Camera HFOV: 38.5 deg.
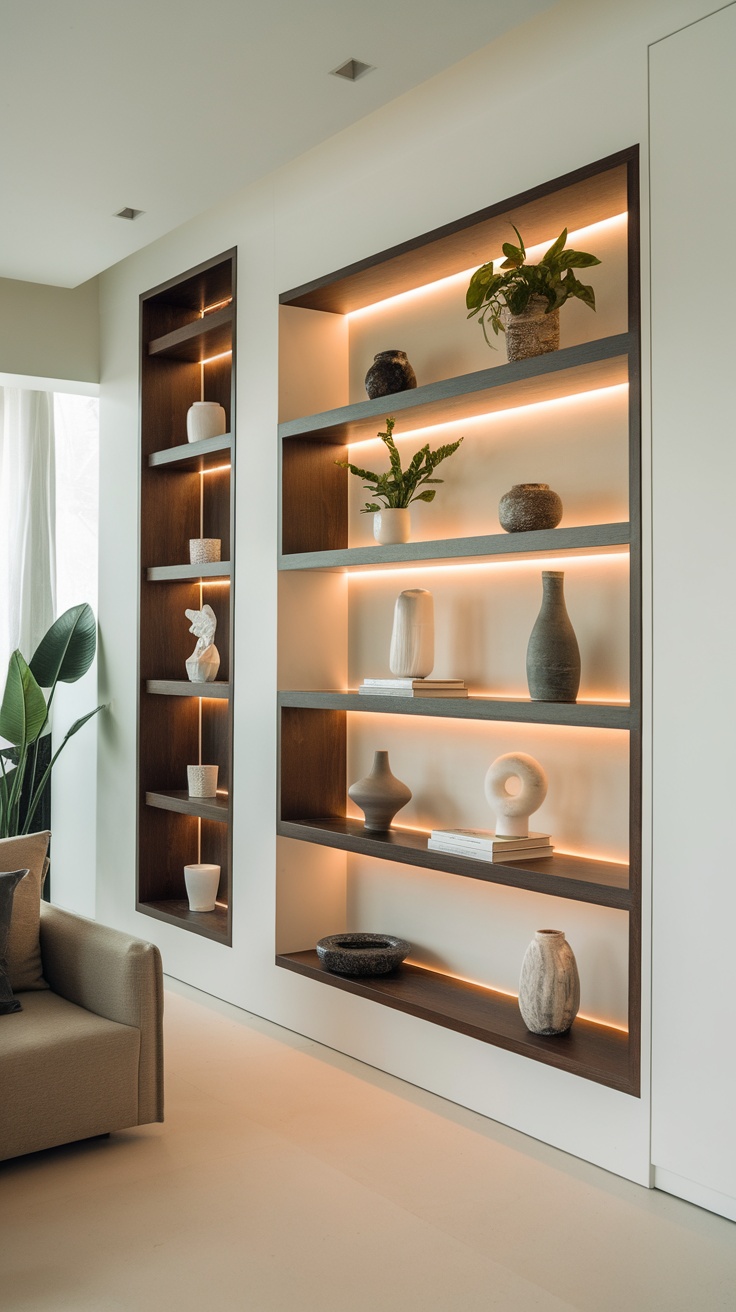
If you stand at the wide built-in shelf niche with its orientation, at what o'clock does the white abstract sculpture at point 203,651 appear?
The white abstract sculpture is roughly at 3 o'clock from the wide built-in shelf niche.

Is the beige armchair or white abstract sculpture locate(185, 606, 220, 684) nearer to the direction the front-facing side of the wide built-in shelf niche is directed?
the beige armchair

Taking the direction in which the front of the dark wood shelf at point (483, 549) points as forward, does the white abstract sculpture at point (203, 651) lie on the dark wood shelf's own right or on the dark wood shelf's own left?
on the dark wood shelf's own right

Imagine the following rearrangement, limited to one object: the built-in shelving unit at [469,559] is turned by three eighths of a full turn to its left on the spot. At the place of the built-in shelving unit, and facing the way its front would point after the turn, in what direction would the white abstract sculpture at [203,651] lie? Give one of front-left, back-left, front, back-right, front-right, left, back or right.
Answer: back-left

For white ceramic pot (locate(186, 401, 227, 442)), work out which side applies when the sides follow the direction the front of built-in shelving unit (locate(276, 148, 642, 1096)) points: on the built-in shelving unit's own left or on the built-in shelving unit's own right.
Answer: on the built-in shelving unit's own right

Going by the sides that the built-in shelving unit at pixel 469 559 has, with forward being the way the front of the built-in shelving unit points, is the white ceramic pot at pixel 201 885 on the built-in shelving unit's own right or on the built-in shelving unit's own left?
on the built-in shelving unit's own right

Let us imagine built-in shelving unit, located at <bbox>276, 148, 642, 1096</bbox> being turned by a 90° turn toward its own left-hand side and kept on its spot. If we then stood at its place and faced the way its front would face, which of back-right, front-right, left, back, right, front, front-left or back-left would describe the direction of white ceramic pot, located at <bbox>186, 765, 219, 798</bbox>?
back

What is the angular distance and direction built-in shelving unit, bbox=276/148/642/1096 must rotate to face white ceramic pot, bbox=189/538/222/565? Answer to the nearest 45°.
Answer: approximately 90° to its right
